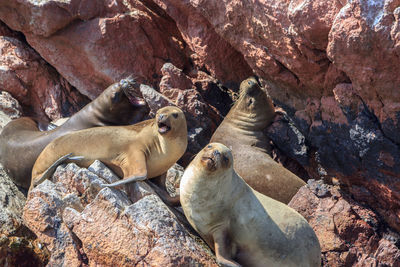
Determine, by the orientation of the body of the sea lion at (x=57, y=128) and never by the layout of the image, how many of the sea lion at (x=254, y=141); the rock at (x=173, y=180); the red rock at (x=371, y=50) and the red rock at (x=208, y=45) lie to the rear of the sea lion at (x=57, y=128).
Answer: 0

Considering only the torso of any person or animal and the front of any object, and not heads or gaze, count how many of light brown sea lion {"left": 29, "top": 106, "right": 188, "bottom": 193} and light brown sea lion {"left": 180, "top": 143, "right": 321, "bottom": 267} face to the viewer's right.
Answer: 1

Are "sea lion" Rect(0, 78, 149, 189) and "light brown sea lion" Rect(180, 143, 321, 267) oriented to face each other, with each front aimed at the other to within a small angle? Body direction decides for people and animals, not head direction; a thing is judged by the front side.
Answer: no

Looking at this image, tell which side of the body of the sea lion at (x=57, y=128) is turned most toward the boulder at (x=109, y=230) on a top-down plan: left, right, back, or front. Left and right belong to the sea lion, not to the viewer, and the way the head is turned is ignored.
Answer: right

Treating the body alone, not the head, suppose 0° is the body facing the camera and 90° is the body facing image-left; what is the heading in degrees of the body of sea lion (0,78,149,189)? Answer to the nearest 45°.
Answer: approximately 270°

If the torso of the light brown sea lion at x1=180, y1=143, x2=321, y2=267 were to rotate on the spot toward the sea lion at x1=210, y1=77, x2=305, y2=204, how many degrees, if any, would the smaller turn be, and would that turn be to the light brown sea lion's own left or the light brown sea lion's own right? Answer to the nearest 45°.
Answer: approximately 135° to the light brown sea lion's own right

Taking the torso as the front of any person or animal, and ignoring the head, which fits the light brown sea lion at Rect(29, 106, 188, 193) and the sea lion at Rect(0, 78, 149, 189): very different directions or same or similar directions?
same or similar directions

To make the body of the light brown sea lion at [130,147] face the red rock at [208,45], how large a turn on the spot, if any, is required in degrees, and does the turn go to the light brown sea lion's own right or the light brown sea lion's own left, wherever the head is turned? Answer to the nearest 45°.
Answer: approximately 90° to the light brown sea lion's own left

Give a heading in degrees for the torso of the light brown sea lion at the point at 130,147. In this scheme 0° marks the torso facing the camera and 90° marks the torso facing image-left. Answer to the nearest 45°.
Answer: approximately 270°

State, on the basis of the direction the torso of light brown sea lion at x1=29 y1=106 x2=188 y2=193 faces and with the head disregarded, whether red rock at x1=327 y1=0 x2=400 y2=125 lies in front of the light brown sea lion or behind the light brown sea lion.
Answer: in front

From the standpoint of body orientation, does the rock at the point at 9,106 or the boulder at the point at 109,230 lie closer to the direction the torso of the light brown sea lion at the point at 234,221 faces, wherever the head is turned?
the boulder

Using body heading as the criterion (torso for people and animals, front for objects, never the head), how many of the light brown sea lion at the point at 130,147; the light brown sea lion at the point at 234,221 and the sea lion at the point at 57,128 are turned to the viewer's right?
2

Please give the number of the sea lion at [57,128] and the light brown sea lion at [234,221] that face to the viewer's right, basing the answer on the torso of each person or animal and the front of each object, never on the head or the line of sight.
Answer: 1

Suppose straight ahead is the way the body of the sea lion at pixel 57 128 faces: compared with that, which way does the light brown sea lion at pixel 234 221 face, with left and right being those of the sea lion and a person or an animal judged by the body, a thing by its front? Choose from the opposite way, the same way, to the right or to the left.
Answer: the opposite way

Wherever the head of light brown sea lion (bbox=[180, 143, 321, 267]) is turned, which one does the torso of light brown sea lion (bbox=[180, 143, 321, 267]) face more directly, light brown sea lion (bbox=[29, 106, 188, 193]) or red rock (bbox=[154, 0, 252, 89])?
the light brown sea lion

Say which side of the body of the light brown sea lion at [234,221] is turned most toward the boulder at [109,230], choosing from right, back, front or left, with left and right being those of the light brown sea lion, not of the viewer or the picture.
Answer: front
